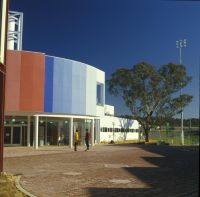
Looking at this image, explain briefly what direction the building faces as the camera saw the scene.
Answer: facing the viewer and to the right of the viewer

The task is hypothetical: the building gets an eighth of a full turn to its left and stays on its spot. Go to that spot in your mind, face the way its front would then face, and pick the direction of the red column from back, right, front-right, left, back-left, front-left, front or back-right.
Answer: right
